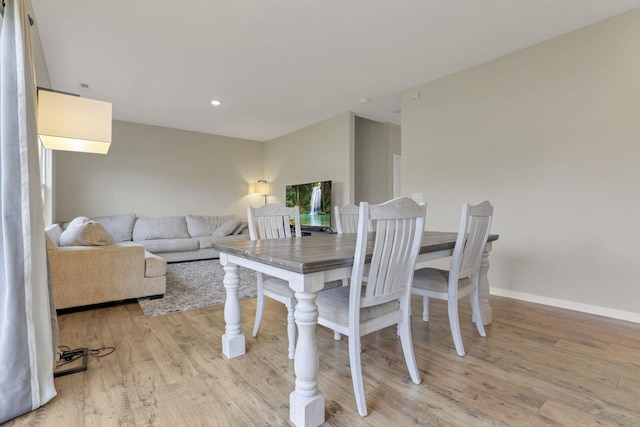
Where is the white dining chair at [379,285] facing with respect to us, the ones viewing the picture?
facing away from the viewer and to the left of the viewer

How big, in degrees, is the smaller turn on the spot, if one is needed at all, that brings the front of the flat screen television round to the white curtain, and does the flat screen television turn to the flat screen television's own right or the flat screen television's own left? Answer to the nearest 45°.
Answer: approximately 45° to the flat screen television's own left

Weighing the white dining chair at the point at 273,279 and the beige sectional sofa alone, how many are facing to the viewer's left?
0

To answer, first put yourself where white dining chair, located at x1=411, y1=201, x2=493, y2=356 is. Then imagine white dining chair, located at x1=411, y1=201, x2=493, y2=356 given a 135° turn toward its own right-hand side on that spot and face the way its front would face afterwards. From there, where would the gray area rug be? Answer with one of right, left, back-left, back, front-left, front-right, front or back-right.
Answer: back

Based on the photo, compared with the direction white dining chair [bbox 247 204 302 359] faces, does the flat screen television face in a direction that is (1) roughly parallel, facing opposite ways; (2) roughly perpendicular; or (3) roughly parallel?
roughly perpendicular

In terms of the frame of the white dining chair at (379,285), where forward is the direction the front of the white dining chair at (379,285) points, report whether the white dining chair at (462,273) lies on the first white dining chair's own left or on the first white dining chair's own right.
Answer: on the first white dining chair's own right

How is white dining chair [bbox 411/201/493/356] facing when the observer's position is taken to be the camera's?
facing away from the viewer and to the left of the viewer

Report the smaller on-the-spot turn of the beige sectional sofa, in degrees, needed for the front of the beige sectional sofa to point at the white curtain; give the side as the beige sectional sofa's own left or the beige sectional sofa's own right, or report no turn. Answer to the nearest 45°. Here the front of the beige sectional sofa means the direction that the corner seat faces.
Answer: approximately 45° to the beige sectional sofa's own right

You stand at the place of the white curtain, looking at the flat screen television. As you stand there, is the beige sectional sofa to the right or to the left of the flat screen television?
left

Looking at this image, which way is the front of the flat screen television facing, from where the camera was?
facing the viewer and to the left of the viewer

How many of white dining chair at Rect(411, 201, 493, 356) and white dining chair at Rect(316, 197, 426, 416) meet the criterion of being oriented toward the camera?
0

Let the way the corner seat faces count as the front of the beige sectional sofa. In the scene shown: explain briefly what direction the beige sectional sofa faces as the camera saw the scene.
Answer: facing the viewer and to the right of the viewer

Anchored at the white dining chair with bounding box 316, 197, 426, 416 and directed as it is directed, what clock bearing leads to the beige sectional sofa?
The beige sectional sofa is roughly at 11 o'clock from the white dining chair.

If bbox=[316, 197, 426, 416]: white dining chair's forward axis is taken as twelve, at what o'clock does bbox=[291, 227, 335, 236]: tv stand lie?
The tv stand is roughly at 1 o'clock from the white dining chair.

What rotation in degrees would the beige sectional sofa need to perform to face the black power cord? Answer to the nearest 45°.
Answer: approximately 45° to its right

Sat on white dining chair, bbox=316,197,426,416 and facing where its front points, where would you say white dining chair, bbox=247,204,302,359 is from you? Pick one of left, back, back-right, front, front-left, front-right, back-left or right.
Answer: front

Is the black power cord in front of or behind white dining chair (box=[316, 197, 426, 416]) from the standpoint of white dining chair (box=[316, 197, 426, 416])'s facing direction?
in front
